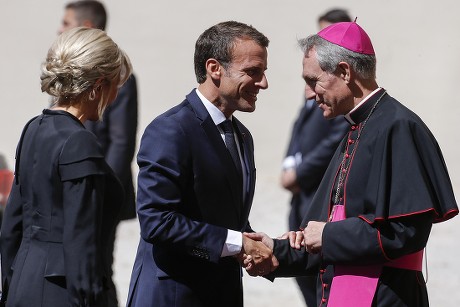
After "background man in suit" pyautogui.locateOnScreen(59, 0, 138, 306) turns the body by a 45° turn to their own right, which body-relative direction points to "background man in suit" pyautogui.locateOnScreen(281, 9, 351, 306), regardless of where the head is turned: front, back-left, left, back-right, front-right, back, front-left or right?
back-right

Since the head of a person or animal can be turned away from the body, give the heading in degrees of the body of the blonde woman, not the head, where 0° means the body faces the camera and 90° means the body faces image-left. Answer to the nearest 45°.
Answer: approximately 225°

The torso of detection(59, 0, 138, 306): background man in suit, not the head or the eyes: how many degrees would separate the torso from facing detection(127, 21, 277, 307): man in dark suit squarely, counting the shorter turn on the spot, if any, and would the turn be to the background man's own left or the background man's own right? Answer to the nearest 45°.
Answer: approximately 90° to the background man's own left

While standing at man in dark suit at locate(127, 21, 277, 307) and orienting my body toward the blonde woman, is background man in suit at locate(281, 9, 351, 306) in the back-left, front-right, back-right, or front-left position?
back-right

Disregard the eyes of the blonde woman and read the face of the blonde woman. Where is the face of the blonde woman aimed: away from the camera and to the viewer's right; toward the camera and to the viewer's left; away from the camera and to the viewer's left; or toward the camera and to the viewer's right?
away from the camera and to the viewer's right

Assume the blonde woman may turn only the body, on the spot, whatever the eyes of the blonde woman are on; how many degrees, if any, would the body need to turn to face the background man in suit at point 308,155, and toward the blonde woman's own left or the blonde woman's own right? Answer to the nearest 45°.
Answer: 0° — they already face them

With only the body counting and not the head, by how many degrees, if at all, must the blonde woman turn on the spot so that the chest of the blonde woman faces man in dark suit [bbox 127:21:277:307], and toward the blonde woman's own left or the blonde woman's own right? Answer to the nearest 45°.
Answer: approximately 45° to the blonde woman's own right
